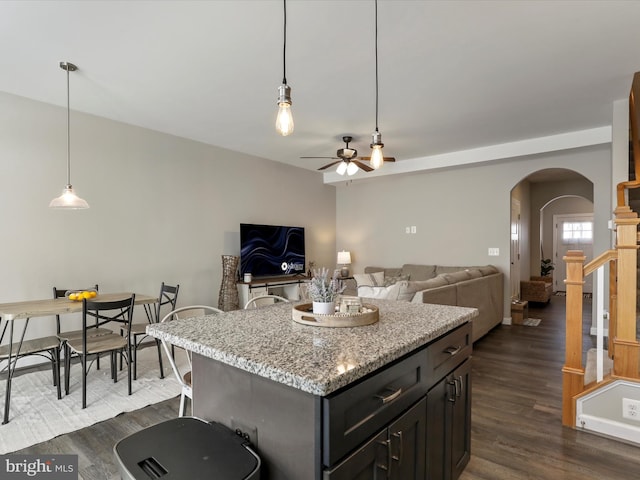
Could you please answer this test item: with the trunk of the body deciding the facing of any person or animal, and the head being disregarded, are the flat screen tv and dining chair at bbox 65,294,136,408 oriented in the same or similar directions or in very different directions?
very different directions

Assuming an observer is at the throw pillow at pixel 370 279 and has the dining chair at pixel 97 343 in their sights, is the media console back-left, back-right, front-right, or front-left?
front-right

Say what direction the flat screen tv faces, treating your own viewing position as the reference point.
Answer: facing the viewer and to the right of the viewer

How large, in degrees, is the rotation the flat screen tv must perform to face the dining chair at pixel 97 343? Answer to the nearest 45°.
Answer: approximately 90° to its right

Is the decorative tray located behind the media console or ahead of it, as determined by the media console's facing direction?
ahead

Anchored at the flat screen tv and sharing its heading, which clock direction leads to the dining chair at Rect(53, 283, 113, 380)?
The dining chair is roughly at 3 o'clock from the flat screen tv.

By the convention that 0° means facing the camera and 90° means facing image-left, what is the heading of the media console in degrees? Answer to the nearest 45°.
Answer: approximately 315°

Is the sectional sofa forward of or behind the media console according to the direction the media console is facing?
forward

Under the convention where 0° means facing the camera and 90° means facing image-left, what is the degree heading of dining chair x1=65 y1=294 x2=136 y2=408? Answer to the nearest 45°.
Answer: approximately 135°

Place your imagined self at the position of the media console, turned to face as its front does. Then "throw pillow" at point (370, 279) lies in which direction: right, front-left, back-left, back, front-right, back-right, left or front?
front-left

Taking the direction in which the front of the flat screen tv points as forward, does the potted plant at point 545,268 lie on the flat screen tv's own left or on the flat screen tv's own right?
on the flat screen tv's own left

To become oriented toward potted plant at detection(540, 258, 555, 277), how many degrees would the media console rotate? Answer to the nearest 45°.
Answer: approximately 45° to its left

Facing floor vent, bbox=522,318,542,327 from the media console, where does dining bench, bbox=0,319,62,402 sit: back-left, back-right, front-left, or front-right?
back-right

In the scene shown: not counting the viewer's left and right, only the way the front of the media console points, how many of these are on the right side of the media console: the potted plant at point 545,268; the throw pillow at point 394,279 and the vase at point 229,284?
1

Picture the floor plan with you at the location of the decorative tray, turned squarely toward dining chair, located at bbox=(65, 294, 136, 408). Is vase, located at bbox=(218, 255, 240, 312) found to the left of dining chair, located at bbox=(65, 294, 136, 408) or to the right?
right

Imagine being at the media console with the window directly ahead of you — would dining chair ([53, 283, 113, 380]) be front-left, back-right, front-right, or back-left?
back-right

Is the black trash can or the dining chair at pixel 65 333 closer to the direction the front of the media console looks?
the black trash can
